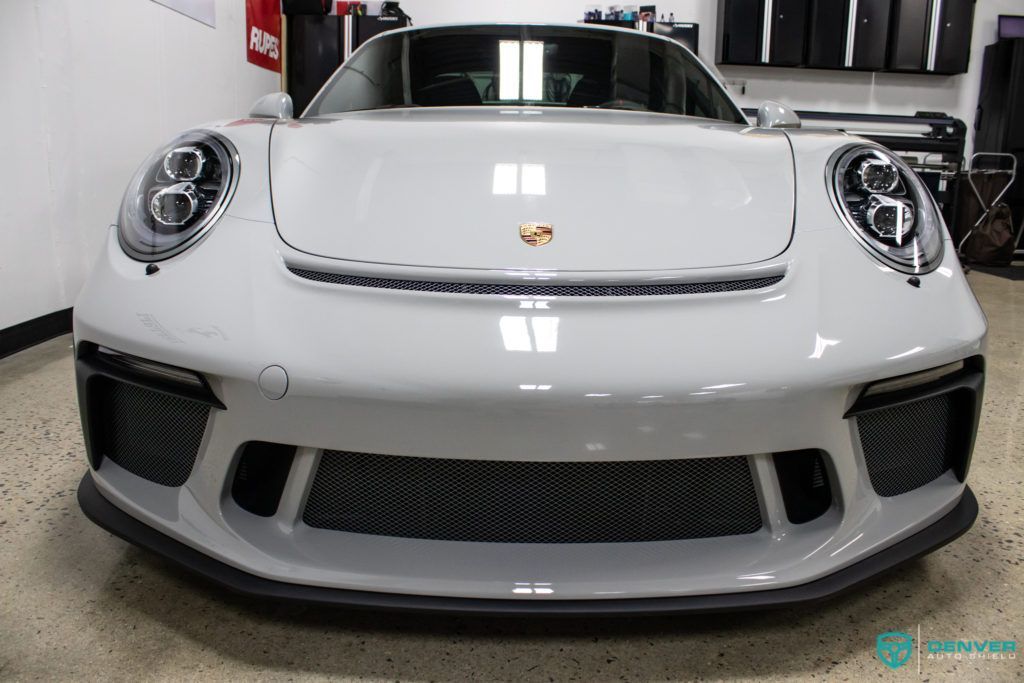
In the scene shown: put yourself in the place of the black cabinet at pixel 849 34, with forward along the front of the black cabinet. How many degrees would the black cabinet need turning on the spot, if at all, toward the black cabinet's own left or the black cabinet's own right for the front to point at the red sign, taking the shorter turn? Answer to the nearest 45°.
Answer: approximately 45° to the black cabinet's own right

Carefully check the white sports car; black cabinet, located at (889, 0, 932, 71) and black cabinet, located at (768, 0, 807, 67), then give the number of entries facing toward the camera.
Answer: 3

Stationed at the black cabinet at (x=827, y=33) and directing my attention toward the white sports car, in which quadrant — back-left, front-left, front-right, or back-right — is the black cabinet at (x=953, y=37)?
back-left

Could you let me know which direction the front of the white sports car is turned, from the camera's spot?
facing the viewer

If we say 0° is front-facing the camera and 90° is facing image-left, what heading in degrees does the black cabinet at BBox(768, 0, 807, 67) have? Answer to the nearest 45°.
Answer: approximately 0°

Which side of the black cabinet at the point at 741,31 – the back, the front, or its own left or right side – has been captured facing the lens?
front

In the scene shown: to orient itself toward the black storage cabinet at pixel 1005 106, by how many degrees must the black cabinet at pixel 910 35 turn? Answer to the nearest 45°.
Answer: approximately 135° to its left
